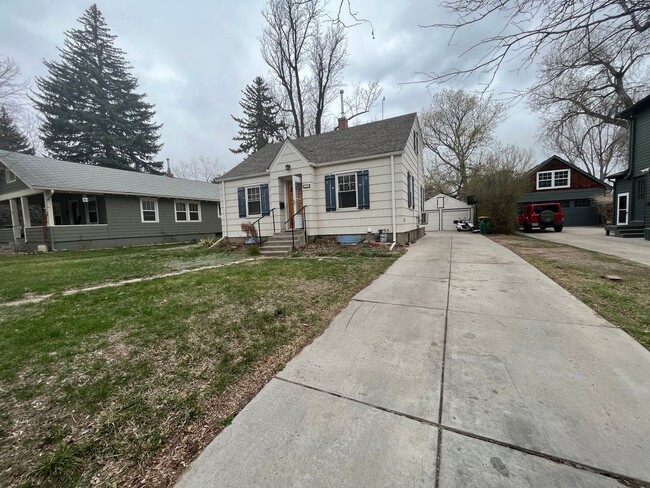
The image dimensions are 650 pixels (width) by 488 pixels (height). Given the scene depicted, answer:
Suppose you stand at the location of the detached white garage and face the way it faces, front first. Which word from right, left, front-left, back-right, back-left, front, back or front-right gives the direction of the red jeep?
front-left

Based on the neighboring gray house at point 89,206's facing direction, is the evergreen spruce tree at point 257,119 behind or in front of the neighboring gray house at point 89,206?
behind

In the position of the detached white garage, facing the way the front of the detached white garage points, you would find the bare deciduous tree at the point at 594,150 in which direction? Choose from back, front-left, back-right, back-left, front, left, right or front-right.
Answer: back-left

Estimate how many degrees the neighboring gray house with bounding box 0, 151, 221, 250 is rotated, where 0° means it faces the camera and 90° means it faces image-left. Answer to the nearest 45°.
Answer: approximately 45°

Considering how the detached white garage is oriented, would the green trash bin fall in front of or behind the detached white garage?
in front

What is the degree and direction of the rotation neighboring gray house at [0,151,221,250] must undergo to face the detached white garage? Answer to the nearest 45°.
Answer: approximately 135° to its left

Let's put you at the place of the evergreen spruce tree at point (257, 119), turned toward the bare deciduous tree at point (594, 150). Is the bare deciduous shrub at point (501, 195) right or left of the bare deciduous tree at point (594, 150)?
right

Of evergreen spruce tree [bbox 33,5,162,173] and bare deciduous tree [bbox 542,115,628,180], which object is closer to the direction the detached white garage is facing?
the evergreen spruce tree

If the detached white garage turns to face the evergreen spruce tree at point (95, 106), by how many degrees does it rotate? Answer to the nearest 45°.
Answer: approximately 90° to its right

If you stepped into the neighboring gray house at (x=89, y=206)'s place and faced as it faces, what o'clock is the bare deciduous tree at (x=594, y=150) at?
The bare deciduous tree is roughly at 8 o'clock from the neighboring gray house.

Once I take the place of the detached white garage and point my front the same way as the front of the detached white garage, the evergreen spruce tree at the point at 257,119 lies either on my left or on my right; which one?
on my right

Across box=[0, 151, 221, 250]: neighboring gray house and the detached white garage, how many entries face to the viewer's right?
0

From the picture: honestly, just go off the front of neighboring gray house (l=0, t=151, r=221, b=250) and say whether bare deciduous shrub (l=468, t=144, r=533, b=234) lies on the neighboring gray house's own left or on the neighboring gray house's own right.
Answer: on the neighboring gray house's own left

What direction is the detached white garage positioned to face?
toward the camera

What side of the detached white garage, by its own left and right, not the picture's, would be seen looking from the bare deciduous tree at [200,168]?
right
